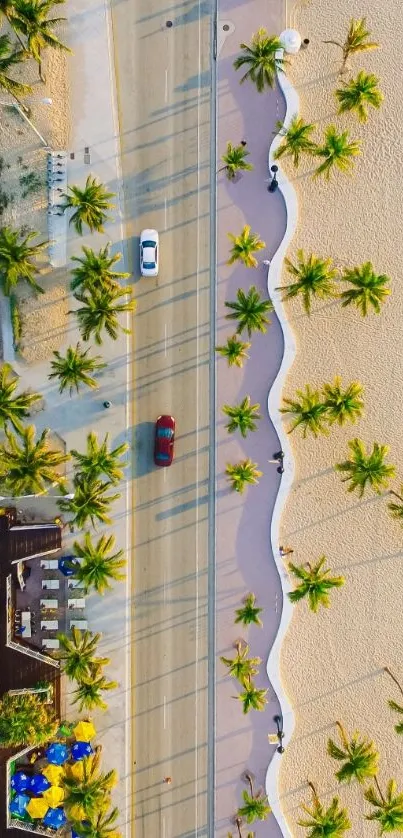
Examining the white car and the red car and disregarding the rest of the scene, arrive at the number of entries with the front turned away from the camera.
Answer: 2

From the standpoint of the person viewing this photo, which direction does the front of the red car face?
facing away from the viewer

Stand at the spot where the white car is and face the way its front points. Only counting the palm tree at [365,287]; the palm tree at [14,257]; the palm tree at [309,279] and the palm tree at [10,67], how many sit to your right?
2

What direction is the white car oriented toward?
away from the camera
